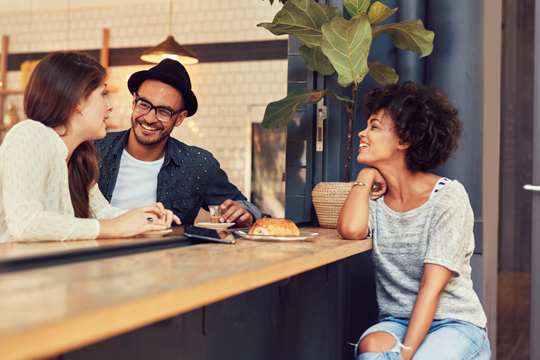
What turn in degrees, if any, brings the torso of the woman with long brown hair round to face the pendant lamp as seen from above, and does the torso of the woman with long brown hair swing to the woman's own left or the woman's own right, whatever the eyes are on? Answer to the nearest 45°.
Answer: approximately 90° to the woman's own left

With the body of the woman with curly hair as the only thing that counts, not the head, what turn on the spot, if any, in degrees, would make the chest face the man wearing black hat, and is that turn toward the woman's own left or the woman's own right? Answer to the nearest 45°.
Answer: approximately 45° to the woman's own right

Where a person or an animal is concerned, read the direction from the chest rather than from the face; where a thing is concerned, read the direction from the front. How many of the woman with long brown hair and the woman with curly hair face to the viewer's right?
1

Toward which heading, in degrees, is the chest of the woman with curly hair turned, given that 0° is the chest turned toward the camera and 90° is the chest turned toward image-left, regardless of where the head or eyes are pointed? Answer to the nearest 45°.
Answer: approximately 45°

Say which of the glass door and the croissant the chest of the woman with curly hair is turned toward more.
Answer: the croissant

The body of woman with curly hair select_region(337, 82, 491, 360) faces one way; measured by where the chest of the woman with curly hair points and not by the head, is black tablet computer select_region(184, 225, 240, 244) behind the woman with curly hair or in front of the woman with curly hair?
in front

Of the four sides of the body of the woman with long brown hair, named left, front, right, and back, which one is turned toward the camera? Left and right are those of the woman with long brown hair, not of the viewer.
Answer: right

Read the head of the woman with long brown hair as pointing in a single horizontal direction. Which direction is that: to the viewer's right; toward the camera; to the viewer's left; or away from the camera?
to the viewer's right

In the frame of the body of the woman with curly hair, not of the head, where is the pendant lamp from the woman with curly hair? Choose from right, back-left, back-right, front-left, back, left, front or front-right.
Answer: right

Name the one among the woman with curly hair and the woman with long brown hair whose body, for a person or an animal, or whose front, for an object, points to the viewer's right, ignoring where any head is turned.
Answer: the woman with long brown hair
